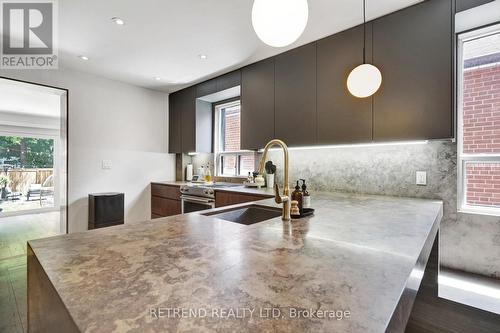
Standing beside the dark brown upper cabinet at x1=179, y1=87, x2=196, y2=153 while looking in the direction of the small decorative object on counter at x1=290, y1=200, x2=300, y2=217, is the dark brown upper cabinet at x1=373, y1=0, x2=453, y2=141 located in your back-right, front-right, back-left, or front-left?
front-left

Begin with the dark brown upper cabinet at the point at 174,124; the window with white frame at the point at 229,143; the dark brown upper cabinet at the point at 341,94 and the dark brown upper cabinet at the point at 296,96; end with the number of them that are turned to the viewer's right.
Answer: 0

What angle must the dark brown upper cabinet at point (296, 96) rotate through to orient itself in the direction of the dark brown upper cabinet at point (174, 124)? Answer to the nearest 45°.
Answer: approximately 90° to its right

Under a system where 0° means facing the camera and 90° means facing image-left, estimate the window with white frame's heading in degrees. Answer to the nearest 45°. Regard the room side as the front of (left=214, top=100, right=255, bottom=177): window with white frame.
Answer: approximately 45°

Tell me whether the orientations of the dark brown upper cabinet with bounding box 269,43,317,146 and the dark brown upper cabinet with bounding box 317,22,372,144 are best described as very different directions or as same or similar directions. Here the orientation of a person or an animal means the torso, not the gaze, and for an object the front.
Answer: same or similar directions

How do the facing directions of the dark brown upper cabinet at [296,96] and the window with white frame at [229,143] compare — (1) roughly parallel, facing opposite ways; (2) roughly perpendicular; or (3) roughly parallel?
roughly parallel

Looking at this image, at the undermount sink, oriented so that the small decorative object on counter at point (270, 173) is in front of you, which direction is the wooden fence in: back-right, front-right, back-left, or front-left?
front-left

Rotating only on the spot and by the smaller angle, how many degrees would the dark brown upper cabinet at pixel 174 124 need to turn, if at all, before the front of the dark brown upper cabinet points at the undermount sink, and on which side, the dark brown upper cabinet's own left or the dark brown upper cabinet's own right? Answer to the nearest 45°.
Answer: approximately 45° to the dark brown upper cabinet's own left

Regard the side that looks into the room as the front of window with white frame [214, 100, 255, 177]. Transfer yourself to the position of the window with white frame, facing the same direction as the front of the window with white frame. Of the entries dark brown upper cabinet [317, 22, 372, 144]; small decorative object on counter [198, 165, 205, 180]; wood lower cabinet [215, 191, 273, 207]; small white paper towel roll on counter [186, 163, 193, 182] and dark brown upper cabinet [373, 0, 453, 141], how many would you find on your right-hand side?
2

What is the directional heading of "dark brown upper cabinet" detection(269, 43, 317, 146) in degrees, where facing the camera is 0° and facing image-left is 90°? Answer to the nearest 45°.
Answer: approximately 45°

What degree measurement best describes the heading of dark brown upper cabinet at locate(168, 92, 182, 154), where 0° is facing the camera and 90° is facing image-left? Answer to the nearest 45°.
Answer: approximately 45°

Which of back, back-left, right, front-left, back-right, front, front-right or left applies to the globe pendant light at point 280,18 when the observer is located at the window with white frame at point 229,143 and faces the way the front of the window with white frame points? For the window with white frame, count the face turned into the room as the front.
front-left
